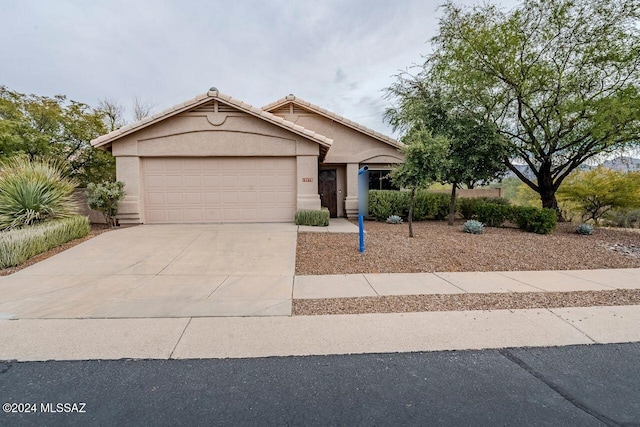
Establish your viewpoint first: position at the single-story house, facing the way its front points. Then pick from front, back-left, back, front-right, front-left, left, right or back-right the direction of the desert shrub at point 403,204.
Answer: left

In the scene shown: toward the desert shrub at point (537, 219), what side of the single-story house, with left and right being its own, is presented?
left

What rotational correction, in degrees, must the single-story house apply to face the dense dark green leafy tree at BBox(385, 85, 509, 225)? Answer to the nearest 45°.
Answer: approximately 90° to its left

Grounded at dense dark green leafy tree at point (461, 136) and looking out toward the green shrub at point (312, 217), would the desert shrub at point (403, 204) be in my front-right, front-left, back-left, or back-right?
front-right

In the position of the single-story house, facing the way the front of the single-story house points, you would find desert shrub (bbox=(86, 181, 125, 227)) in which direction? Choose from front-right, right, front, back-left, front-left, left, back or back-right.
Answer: right

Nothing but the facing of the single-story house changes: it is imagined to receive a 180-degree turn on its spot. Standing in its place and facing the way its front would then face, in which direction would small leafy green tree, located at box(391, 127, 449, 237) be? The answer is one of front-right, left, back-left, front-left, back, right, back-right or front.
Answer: back-right

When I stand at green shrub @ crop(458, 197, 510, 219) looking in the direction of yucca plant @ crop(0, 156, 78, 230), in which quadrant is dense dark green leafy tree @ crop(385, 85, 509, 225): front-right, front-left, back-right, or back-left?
front-left

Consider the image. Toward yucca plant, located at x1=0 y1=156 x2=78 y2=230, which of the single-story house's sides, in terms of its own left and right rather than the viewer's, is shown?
right

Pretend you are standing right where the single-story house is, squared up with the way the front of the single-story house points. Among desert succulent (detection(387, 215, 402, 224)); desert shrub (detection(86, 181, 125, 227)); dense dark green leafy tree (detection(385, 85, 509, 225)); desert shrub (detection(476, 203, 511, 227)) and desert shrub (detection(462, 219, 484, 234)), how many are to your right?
1

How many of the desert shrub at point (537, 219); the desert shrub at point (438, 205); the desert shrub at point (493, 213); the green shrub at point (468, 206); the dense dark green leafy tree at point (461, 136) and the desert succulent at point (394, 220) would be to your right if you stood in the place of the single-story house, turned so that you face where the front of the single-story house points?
0

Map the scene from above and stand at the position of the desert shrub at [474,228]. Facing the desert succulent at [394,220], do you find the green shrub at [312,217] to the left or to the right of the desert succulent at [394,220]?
left

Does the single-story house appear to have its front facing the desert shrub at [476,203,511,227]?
no

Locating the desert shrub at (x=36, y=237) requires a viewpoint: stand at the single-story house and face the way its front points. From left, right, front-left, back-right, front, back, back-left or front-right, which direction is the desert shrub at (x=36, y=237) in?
front-right

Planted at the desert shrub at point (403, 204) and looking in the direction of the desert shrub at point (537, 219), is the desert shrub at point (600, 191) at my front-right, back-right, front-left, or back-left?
front-left

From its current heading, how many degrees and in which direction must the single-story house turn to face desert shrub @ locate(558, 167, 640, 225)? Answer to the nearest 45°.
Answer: approximately 90° to its left

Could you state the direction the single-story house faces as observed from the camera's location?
facing the viewer

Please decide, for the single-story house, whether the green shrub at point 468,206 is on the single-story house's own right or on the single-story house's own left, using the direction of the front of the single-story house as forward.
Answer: on the single-story house's own left

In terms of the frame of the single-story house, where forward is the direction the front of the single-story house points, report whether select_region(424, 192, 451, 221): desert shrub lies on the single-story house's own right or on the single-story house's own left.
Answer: on the single-story house's own left

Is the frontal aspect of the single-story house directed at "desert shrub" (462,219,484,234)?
no

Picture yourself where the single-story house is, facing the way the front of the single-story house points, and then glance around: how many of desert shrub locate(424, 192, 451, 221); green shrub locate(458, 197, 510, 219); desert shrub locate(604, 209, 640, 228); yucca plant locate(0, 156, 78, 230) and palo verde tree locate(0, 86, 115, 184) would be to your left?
3
